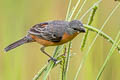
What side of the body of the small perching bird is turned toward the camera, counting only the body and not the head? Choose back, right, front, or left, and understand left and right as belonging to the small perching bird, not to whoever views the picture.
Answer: right
